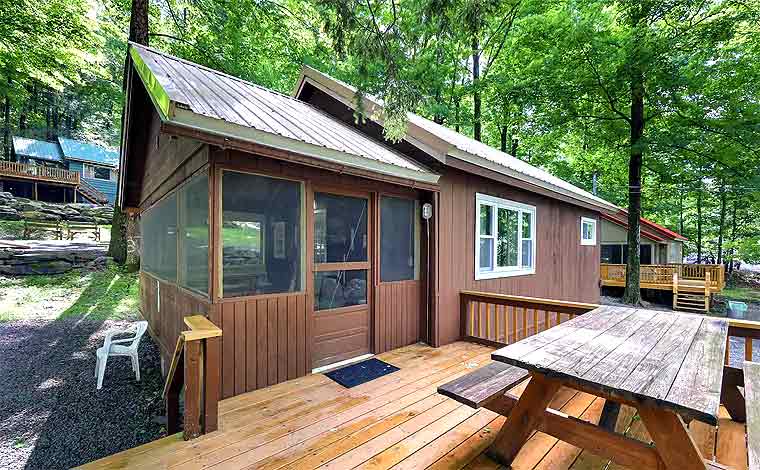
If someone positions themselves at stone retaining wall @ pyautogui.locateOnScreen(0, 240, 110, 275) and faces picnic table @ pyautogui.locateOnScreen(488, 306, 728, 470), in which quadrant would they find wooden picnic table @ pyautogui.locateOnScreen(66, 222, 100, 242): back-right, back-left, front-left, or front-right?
back-left

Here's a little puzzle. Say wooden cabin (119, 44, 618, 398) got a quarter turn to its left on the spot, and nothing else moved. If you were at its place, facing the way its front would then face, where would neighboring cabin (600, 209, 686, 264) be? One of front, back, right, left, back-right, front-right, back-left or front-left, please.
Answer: front
